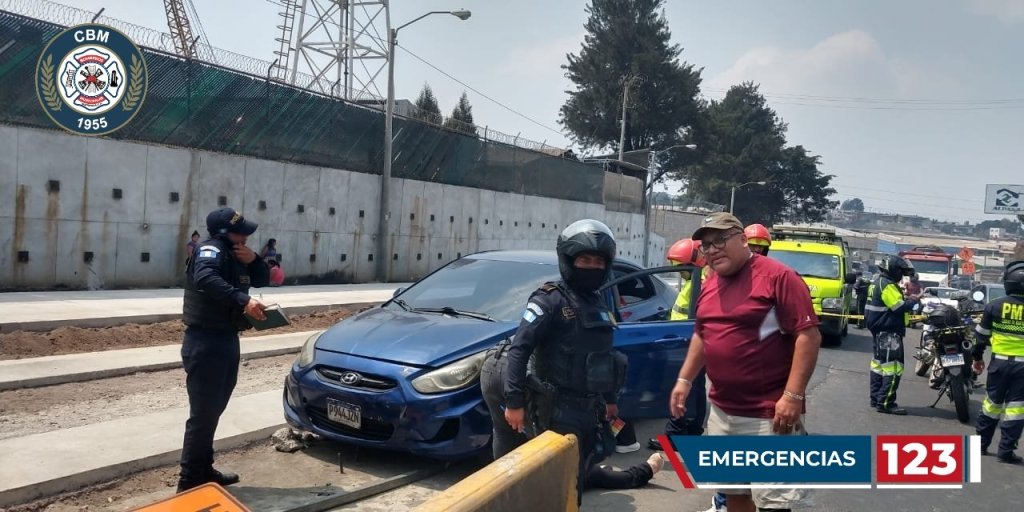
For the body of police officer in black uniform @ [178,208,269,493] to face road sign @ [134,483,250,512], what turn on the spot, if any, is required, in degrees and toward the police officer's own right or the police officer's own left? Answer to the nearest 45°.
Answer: approximately 90° to the police officer's own right

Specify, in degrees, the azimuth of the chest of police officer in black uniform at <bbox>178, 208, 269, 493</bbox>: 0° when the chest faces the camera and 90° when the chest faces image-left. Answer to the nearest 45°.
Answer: approximately 270°

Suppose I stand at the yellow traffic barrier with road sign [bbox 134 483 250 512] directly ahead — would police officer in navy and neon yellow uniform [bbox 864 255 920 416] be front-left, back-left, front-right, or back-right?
back-right

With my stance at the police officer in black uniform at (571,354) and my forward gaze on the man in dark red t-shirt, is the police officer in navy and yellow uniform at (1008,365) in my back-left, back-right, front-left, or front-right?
front-left

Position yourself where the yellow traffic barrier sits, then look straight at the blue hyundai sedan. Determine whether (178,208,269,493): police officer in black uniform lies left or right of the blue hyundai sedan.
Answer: left

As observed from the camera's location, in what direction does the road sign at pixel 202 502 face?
facing the viewer

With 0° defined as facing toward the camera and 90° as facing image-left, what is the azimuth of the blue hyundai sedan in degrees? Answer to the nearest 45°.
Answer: approximately 45°

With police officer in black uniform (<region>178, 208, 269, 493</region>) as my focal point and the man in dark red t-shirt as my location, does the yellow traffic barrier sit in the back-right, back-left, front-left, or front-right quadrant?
front-left

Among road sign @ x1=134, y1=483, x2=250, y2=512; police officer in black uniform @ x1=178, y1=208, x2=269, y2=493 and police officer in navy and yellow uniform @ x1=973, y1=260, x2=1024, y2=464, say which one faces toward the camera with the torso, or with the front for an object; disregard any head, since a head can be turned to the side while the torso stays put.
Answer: the road sign

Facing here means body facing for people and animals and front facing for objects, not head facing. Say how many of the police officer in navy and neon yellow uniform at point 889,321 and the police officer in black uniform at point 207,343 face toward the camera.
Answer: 0

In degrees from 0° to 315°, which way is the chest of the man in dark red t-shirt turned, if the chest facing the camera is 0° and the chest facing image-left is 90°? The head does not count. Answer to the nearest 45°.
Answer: approximately 45°

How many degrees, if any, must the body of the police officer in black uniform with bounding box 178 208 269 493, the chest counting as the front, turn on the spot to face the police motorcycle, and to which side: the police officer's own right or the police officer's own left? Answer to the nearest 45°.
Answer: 0° — they already face it

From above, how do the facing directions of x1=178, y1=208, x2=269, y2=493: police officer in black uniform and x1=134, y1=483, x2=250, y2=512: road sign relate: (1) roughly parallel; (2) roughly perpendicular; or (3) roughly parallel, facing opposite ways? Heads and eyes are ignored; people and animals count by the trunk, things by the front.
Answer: roughly perpendicular

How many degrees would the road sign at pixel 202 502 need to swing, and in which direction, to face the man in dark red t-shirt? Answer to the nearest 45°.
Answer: approximately 90° to its left

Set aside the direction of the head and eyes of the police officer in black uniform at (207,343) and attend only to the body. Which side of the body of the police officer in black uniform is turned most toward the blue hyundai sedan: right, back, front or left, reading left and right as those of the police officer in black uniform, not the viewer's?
front
